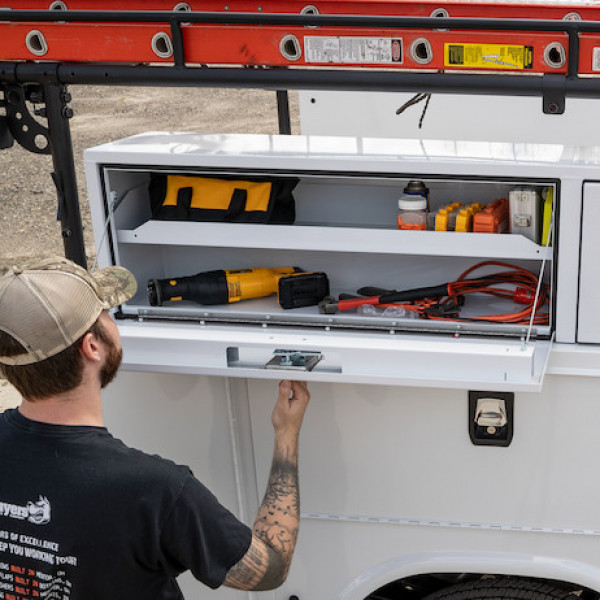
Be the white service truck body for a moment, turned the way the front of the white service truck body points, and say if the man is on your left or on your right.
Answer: on your right

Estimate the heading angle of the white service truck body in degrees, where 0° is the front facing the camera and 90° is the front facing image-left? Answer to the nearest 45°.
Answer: approximately 270°

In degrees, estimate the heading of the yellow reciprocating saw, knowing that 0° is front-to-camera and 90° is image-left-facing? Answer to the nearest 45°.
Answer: approximately 90°

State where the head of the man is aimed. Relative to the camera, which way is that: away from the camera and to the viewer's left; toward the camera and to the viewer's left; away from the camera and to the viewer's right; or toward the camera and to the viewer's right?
away from the camera and to the viewer's right

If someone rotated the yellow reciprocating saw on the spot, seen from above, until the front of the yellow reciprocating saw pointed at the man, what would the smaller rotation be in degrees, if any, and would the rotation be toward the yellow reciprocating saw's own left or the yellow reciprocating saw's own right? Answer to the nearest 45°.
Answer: approximately 90° to the yellow reciprocating saw's own left
